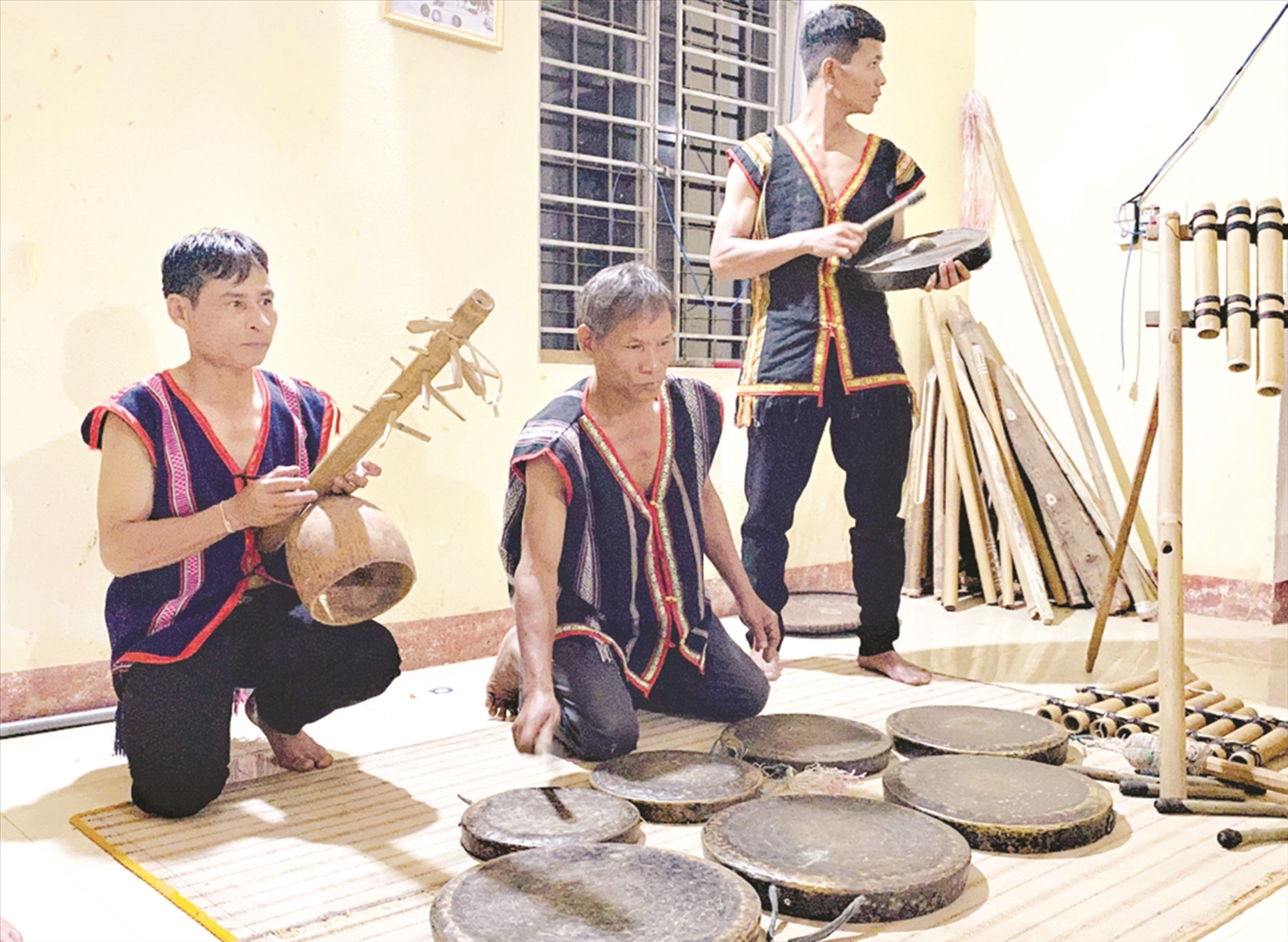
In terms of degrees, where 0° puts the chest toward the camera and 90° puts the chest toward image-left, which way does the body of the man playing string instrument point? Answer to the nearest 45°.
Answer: approximately 315°

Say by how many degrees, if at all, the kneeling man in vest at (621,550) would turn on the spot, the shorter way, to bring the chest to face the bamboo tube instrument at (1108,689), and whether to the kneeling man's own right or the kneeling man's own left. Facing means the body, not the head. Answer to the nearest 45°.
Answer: approximately 45° to the kneeling man's own left

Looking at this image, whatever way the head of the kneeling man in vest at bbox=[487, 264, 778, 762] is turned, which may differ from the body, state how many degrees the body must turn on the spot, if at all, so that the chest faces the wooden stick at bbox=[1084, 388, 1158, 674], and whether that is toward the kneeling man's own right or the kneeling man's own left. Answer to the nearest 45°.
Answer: approximately 45° to the kneeling man's own left

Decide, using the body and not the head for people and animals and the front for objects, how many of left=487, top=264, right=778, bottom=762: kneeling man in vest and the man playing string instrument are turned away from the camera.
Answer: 0

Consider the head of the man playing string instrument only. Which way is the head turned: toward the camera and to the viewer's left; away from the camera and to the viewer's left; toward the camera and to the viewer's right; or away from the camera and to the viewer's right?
toward the camera and to the viewer's right

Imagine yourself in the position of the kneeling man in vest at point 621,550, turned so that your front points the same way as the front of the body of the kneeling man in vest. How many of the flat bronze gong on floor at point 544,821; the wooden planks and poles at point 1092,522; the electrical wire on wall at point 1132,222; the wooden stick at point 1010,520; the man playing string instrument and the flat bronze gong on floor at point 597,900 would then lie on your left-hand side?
3

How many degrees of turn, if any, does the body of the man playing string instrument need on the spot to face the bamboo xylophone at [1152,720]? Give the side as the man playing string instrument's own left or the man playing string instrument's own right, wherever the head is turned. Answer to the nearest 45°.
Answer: approximately 45° to the man playing string instrument's own left

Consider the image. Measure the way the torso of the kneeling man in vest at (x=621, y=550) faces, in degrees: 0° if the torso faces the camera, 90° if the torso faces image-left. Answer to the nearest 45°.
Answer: approximately 315°

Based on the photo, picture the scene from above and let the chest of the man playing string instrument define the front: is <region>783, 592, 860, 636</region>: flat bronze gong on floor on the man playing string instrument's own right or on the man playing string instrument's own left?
on the man playing string instrument's own left
